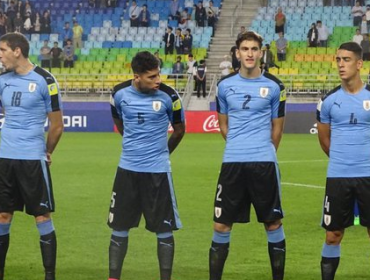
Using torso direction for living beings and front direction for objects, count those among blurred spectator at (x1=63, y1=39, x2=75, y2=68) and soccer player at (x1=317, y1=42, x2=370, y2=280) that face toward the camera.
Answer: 2

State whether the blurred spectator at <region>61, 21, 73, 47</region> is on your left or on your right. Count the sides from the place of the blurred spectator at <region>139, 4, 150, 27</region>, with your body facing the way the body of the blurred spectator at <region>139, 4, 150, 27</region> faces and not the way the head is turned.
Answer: on your right

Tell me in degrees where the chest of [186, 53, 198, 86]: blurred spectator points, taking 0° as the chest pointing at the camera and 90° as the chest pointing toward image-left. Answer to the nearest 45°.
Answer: approximately 0°

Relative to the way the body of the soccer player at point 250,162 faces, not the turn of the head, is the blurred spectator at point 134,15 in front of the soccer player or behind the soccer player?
behind

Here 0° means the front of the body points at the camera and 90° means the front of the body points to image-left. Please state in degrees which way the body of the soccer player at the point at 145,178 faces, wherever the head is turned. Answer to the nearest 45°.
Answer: approximately 0°

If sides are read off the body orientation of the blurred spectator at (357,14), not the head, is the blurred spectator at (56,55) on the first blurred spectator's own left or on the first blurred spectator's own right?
on the first blurred spectator's own right
